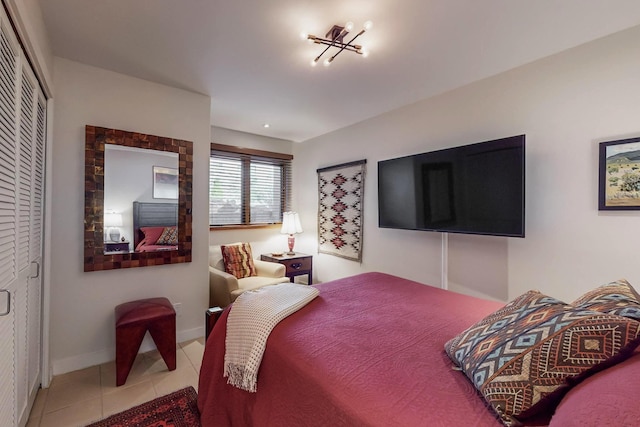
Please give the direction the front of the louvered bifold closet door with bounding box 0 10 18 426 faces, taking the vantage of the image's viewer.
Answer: facing to the right of the viewer

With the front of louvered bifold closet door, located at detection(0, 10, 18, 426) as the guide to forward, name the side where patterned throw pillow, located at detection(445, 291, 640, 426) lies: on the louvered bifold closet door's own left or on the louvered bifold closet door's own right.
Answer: on the louvered bifold closet door's own right

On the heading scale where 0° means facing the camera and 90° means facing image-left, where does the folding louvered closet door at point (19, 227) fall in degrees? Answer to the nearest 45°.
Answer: approximately 270°

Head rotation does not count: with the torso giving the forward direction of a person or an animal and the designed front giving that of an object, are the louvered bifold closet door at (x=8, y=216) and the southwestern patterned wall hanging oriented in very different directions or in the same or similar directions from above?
very different directions

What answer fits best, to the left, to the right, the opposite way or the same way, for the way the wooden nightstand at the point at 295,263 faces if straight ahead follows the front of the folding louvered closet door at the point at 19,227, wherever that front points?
to the right

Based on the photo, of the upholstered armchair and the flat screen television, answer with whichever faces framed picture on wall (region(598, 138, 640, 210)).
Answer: the upholstered armchair

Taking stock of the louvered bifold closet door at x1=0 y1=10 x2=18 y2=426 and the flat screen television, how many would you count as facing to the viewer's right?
1

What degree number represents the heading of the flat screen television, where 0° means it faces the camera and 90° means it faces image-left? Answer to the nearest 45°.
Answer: approximately 45°

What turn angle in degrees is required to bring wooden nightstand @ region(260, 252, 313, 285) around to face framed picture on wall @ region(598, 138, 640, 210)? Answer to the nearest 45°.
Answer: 0° — it already faces it

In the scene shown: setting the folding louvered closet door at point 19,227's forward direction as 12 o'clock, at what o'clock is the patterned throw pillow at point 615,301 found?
The patterned throw pillow is roughly at 2 o'clock from the folding louvered closet door.
